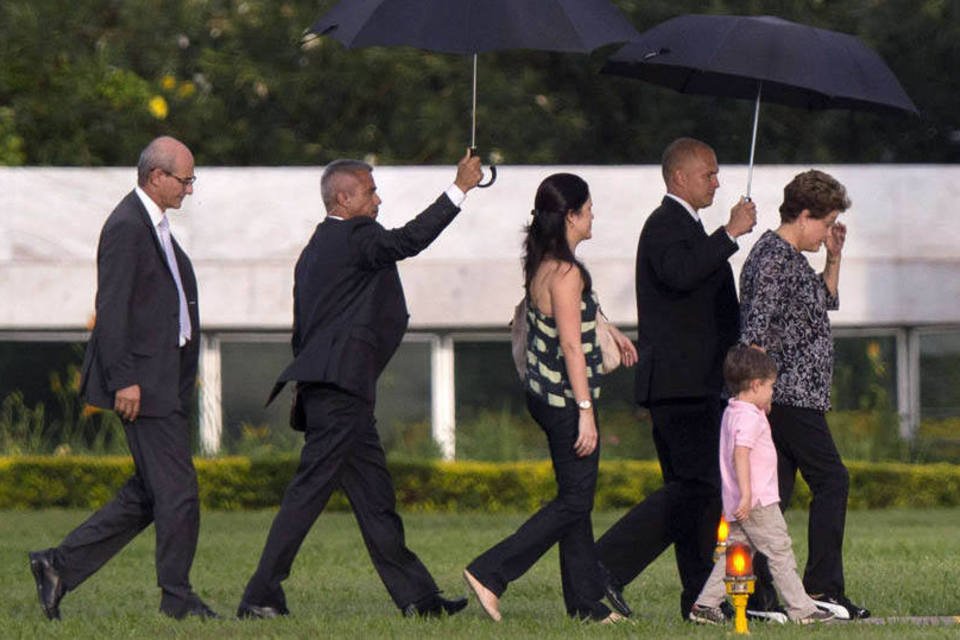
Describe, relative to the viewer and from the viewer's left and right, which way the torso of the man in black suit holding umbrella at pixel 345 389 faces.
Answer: facing to the right of the viewer

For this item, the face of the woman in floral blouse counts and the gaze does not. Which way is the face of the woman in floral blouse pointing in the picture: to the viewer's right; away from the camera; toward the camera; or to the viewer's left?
to the viewer's right

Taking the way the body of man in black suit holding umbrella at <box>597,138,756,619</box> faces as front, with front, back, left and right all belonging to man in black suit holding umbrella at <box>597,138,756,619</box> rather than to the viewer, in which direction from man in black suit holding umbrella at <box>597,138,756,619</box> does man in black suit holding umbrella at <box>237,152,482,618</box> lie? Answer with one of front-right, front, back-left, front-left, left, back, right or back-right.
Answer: back

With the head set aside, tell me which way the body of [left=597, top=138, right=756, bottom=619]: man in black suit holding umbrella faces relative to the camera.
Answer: to the viewer's right

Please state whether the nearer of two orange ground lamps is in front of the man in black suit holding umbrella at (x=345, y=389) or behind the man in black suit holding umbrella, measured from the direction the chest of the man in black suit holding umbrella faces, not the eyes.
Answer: in front

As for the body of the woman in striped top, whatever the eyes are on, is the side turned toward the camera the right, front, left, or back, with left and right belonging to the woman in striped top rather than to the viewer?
right

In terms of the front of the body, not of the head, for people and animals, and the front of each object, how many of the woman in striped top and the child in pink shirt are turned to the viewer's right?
2

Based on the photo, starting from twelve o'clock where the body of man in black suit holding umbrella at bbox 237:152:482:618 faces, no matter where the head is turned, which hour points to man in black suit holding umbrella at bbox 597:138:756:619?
man in black suit holding umbrella at bbox 597:138:756:619 is roughly at 12 o'clock from man in black suit holding umbrella at bbox 237:152:482:618.

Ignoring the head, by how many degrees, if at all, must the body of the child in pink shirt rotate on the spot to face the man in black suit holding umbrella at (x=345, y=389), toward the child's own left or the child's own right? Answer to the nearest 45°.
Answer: approximately 180°

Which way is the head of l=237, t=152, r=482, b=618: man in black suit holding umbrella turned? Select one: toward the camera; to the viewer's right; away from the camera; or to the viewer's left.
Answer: to the viewer's right

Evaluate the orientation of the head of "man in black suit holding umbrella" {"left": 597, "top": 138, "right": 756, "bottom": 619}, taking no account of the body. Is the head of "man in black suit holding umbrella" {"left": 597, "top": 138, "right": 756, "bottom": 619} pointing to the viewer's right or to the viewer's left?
to the viewer's right
